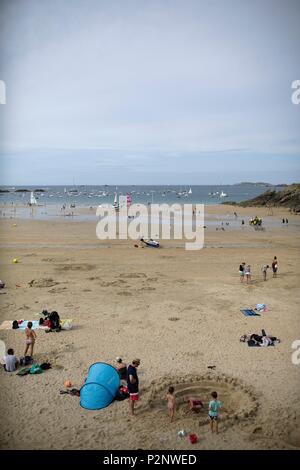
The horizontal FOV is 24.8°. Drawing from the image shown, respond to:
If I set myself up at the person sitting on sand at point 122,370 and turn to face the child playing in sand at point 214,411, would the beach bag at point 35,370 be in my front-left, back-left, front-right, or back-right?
back-right

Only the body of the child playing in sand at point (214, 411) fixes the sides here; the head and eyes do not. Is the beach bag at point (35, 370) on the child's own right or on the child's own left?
on the child's own left

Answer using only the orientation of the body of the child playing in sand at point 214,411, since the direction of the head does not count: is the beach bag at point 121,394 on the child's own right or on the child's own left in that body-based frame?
on the child's own left

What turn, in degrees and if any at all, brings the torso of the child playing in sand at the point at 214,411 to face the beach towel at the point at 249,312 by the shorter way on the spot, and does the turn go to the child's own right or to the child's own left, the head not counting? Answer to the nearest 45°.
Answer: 0° — they already face it

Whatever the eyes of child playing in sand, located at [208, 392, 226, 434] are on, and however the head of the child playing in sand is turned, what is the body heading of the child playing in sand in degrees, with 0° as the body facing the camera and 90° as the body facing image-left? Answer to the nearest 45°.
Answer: approximately 180°

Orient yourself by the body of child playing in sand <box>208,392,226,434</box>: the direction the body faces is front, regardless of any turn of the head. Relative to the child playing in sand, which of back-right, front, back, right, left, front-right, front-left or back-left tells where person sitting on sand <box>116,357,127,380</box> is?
front-left
